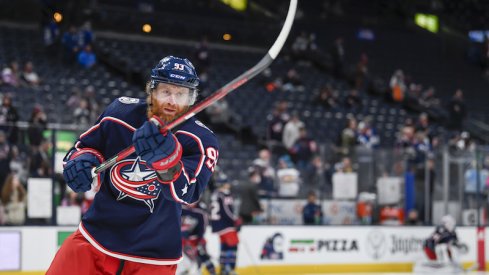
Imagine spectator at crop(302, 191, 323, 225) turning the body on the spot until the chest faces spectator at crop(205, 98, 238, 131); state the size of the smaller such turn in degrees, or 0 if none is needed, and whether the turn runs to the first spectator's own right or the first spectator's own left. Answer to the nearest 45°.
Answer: approximately 135° to the first spectator's own right

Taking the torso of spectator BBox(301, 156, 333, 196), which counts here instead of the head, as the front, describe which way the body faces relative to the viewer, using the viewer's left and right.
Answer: facing the viewer

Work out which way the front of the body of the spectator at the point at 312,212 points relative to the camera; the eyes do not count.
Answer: toward the camera

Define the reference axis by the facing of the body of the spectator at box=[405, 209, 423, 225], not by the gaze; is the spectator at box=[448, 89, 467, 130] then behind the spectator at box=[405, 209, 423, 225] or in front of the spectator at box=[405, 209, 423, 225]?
behind

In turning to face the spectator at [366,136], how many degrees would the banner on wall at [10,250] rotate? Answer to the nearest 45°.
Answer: approximately 135° to its left

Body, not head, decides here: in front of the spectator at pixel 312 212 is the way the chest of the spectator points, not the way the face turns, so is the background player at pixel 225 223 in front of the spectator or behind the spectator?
in front

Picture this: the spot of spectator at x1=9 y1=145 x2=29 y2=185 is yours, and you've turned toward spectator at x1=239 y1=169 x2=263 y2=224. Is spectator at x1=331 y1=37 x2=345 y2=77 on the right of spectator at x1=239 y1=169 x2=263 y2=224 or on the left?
left

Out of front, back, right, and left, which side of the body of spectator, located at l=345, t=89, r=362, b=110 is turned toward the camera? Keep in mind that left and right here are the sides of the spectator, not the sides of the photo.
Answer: front

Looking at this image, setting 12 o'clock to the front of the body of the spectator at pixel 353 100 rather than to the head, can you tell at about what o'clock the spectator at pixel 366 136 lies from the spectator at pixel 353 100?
the spectator at pixel 366 136 is roughly at 12 o'clock from the spectator at pixel 353 100.

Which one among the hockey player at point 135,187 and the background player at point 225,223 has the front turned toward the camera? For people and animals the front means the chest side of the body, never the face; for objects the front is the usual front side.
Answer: the hockey player

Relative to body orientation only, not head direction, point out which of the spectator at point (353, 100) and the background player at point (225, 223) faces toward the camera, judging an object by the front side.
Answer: the spectator

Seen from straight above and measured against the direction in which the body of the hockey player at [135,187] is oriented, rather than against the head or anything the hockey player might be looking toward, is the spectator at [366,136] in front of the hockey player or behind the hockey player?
behind

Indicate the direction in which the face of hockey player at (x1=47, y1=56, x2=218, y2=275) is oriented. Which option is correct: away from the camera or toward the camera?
toward the camera

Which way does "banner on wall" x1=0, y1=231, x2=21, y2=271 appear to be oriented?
toward the camera

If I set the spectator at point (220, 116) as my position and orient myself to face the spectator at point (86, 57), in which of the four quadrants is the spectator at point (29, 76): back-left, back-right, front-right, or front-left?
front-left
